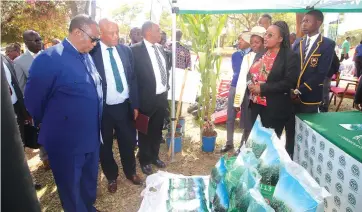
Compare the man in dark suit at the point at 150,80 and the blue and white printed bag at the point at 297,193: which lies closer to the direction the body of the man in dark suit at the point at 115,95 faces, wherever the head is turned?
the blue and white printed bag

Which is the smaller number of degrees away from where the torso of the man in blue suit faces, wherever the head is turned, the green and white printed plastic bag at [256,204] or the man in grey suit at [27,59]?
the green and white printed plastic bag

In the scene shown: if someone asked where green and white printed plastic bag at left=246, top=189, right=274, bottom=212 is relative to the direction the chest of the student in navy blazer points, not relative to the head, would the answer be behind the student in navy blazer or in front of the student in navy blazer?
in front

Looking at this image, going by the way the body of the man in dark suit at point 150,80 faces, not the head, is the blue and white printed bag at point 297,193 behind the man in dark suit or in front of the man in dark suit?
in front

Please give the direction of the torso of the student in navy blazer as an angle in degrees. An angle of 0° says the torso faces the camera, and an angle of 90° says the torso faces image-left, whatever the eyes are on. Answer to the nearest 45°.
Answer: approximately 45°

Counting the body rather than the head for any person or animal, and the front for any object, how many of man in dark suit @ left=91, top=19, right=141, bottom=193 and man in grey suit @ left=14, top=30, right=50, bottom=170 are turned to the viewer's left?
0

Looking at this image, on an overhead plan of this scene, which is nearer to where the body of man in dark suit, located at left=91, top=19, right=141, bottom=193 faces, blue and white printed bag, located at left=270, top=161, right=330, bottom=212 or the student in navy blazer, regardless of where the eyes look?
the blue and white printed bag

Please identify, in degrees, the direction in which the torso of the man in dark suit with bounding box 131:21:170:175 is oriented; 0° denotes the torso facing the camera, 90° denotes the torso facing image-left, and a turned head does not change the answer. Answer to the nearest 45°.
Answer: approximately 315°
